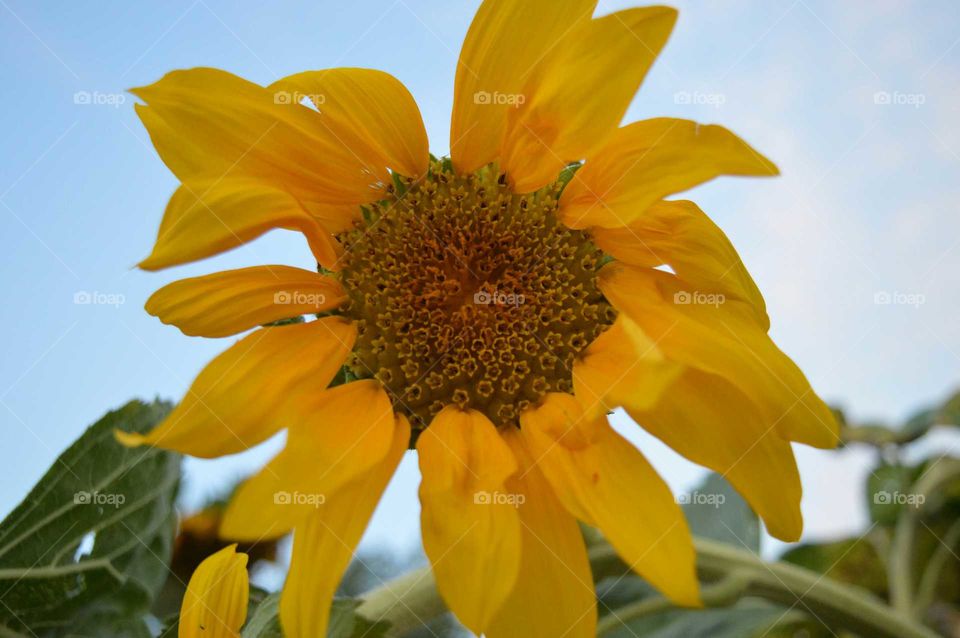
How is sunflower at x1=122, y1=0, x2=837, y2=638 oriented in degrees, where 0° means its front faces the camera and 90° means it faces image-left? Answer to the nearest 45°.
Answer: approximately 0°

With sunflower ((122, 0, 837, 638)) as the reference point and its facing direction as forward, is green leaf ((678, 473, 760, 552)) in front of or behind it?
behind
